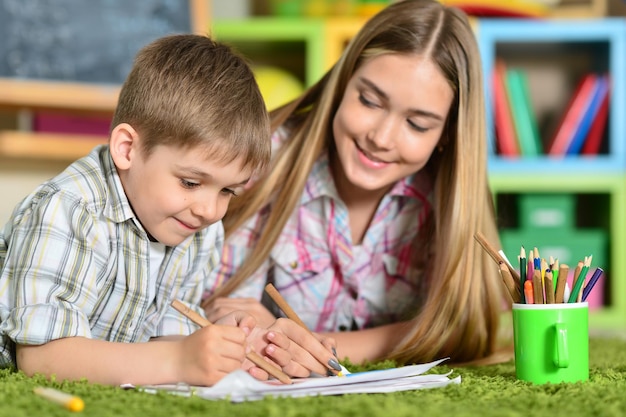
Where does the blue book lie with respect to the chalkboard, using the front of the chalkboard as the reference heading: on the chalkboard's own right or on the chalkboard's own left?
on the chalkboard's own left

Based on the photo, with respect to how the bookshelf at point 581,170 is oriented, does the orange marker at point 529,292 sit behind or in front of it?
in front

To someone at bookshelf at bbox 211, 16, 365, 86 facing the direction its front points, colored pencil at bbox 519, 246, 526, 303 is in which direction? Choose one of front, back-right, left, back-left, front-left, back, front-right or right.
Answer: front

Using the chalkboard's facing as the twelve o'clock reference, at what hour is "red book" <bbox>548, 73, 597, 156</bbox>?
The red book is roughly at 9 o'clock from the chalkboard.

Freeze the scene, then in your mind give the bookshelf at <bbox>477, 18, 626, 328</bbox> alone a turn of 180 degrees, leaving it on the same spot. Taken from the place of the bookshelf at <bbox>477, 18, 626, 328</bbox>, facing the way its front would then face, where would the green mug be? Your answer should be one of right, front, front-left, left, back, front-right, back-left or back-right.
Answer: back

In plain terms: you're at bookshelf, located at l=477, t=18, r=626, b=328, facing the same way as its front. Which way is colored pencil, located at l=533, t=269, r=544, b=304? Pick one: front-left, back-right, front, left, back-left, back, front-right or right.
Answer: front

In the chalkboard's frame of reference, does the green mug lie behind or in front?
in front

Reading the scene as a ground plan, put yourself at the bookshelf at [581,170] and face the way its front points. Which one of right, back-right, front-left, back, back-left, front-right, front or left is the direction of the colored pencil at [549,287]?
front

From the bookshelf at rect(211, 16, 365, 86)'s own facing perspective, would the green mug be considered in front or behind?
in front

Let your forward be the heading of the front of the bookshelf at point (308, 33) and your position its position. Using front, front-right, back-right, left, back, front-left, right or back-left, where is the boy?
front

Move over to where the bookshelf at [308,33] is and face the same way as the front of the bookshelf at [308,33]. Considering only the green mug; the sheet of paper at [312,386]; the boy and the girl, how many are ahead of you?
4

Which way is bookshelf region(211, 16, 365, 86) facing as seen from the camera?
toward the camera

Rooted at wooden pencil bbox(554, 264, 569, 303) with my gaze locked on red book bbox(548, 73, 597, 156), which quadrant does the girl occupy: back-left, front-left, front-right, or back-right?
front-left

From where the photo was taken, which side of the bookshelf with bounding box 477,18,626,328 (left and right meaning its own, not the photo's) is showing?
front

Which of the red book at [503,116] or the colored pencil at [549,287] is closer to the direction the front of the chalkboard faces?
the colored pencil

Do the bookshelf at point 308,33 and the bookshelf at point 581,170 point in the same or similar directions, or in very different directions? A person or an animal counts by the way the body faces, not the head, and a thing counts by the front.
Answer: same or similar directions

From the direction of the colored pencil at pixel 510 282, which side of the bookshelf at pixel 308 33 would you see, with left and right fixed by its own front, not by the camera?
front

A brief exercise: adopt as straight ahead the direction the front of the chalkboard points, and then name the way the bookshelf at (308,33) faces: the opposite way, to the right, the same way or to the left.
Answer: the same way

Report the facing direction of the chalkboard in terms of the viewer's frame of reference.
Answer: facing the viewer
